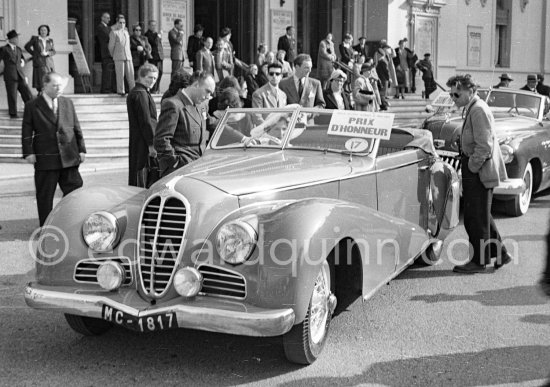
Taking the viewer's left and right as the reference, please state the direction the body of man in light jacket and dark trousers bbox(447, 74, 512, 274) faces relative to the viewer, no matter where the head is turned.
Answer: facing to the left of the viewer

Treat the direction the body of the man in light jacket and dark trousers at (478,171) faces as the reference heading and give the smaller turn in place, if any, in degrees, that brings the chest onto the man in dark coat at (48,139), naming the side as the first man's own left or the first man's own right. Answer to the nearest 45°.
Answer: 0° — they already face them

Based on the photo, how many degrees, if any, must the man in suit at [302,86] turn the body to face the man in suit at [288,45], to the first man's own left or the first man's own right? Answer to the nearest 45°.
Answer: approximately 180°

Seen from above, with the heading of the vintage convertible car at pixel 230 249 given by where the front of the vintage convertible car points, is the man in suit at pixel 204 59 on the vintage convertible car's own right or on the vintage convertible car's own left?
on the vintage convertible car's own right

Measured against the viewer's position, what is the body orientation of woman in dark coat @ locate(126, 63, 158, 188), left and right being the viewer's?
facing to the right of the viewer

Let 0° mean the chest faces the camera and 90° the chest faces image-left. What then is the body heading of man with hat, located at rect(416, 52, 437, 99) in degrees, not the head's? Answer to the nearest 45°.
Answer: approximately 45°

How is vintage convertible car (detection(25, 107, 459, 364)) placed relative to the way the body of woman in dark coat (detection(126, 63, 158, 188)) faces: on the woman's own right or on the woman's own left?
on the woman's own right

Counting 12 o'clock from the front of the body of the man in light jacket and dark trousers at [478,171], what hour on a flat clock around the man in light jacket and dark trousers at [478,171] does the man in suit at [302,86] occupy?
the man in suit at [302,86] is roughly at 2 o'clock from the man in light jacket and dark trousers at [478,171].

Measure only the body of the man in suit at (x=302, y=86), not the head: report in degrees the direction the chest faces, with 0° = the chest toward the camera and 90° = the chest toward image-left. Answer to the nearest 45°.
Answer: approximately 0°

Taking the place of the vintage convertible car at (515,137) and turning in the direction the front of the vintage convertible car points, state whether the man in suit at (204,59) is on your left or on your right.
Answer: on your right
